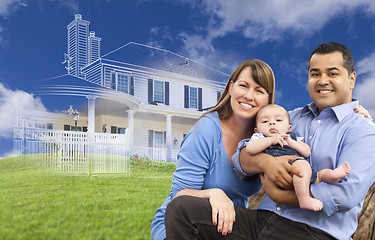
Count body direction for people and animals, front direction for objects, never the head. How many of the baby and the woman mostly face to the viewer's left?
0

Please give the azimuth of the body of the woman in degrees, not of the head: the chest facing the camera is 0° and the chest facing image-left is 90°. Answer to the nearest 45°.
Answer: approximately 315°

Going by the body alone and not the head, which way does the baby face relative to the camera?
toward the camera

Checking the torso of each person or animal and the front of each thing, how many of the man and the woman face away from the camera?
0
